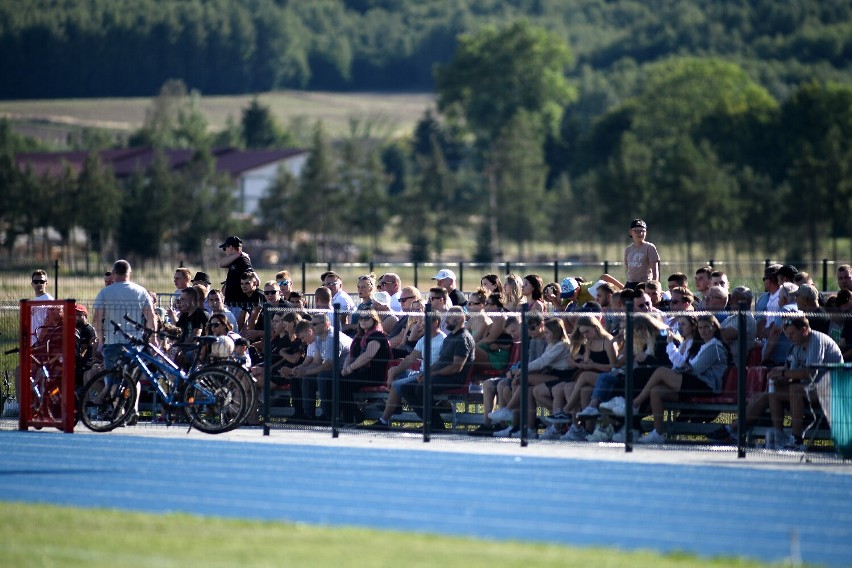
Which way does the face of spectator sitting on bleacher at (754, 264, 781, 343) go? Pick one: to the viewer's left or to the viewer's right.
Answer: to the viewer's left

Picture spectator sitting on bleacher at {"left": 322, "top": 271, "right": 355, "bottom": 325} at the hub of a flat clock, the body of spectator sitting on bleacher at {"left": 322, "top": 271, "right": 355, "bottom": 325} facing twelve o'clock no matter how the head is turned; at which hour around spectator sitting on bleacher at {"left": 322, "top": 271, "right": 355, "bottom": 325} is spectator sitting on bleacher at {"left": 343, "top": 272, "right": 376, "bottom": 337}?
spectator sitting on bleacher at {"left": 343, "top": 272, "right": 376, "bottom": 337} is roughly at 10 o'clock from spectator sitting on bleacher at {"left": 322, "top": 271, "right": 355, "bottom": 325}.

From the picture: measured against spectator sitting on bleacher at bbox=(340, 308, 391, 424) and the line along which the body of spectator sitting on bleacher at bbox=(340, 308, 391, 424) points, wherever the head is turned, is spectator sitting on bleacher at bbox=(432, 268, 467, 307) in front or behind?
behind

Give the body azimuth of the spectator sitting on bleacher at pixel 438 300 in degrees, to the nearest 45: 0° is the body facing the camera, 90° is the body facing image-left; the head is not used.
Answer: approximately 45°

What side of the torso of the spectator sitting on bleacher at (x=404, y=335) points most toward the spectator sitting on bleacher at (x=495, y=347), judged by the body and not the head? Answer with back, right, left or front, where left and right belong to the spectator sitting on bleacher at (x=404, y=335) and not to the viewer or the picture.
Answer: left

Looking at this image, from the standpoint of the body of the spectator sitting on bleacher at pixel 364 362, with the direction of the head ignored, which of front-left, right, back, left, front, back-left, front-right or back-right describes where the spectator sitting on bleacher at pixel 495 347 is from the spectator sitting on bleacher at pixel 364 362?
back-left

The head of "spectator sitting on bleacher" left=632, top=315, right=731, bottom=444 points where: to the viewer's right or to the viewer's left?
to the viewer's left

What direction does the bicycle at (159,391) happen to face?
to the viewer's left

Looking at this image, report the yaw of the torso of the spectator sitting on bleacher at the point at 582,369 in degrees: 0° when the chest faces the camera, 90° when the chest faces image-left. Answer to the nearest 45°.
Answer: approximately 45°
